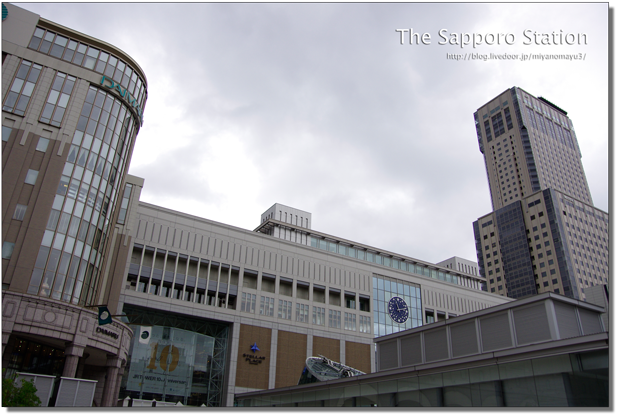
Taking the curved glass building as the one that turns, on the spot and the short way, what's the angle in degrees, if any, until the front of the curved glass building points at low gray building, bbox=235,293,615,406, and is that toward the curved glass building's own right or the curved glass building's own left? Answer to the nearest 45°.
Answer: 0° — it already faces it

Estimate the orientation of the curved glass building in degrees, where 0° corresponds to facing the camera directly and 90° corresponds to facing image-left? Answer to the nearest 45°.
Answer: approximately 315°
